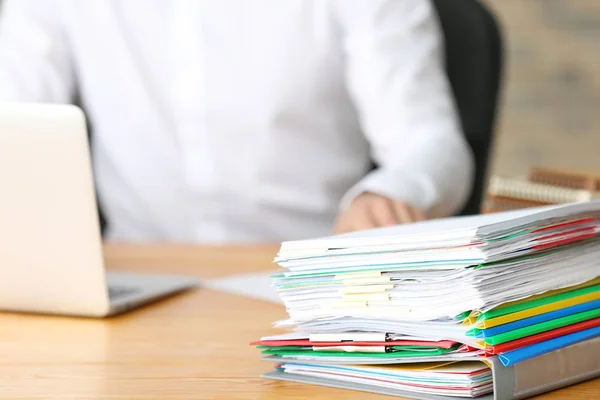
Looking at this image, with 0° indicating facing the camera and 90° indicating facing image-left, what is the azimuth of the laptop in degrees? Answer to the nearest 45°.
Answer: approximately 225°

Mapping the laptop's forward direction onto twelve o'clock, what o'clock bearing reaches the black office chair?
The black office chair is roughly at 12 o'clock from the laptop.
